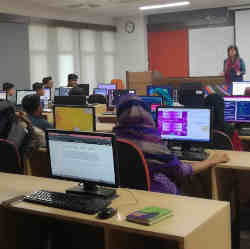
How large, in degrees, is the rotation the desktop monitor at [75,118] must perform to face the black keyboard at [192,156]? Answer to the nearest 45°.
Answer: approximately 45° to its left

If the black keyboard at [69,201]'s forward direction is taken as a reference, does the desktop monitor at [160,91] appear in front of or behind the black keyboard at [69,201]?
behind

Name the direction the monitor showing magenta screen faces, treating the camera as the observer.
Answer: facing the viewer

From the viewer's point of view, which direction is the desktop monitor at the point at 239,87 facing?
toward the camera

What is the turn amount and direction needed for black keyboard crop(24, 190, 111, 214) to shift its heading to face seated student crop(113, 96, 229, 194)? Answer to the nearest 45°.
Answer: approximately 180°

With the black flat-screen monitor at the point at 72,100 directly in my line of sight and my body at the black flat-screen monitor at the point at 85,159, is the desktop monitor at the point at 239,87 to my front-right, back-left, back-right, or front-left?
front-right

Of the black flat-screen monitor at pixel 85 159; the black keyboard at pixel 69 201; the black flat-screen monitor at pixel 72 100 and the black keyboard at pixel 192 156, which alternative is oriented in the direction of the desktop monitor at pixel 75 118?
the black flat-screen monitor at pixel 72 100

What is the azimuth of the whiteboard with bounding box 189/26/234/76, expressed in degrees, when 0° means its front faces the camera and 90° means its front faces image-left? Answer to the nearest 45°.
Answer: approximately 45°

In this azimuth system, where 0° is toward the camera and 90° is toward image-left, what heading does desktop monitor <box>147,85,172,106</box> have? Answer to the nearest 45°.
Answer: approximately 0°

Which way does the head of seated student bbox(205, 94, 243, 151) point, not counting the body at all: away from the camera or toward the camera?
away from the camera

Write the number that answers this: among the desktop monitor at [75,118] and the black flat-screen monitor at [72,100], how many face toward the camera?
2

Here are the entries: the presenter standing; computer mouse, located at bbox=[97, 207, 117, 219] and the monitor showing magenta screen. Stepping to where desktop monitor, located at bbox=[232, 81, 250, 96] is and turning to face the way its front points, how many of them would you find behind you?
1

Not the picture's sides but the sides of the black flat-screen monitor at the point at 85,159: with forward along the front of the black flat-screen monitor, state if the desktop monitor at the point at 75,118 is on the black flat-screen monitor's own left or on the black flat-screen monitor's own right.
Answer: on the black flat-screen monitor's own right

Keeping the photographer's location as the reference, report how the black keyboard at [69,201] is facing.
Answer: facing the viewer and to the left of the viewer

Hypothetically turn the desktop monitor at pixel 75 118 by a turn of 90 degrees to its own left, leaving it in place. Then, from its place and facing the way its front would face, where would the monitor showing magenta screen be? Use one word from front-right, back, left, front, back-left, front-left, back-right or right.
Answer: front-right

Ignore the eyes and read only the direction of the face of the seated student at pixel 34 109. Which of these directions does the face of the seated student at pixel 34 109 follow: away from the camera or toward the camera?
away from the camera
